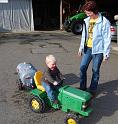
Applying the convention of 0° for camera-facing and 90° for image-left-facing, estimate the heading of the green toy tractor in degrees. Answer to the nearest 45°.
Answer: approximately 315°

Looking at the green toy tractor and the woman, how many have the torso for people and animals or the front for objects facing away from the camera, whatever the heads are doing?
0

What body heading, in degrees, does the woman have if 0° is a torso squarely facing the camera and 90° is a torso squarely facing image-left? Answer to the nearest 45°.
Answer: approximately 45°

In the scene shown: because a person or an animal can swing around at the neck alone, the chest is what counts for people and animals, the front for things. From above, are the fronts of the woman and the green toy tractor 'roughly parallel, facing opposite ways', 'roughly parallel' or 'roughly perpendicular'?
roughly perpendicular
